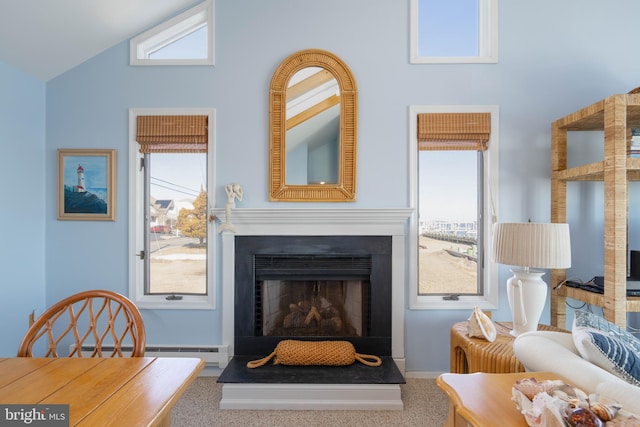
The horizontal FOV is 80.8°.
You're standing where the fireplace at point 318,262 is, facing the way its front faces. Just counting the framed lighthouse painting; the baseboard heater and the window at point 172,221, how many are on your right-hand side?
3

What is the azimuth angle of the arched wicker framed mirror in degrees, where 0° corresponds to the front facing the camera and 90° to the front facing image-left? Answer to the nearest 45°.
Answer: approximately 0°

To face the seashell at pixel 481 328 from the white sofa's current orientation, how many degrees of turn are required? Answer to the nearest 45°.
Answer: approximately 90° to its right

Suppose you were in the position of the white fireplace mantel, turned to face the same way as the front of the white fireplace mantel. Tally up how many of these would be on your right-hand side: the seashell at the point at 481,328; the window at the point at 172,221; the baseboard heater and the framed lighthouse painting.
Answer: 3

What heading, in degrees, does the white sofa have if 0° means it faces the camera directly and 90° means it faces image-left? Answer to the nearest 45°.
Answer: approximately 45°

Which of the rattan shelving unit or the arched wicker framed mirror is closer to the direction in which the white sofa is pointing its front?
the arched wicker framed mirror
